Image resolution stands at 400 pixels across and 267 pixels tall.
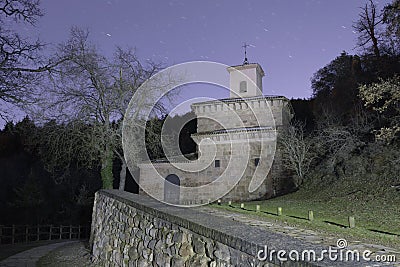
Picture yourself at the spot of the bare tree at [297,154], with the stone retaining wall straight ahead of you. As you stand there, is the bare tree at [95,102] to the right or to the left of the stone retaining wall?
right

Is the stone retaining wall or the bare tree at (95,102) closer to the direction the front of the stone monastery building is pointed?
the stone retaining wall

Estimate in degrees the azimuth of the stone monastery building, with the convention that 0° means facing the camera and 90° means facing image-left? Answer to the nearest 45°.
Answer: approximately 0°

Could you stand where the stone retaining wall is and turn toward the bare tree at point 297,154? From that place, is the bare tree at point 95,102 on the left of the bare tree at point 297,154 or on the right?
left

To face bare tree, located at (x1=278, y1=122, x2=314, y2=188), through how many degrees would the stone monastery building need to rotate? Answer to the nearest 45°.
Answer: approximately 90° to its left

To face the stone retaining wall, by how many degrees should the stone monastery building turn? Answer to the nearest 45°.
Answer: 0° — it already faces it

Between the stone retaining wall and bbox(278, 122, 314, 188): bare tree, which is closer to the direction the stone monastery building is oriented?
the stone retaining wall

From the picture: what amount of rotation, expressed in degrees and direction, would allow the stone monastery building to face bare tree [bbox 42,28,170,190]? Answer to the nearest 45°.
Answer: approximately 45° to its right
